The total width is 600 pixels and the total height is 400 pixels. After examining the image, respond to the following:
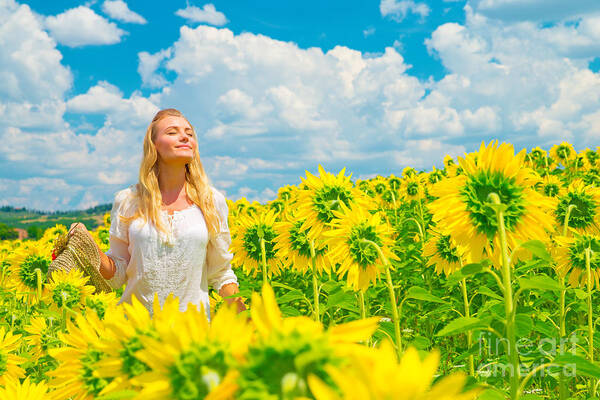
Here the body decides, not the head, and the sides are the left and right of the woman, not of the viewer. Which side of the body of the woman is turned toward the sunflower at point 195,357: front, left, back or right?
front

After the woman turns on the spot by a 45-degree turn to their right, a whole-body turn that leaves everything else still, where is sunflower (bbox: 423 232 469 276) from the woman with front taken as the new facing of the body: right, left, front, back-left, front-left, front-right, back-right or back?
back-left
